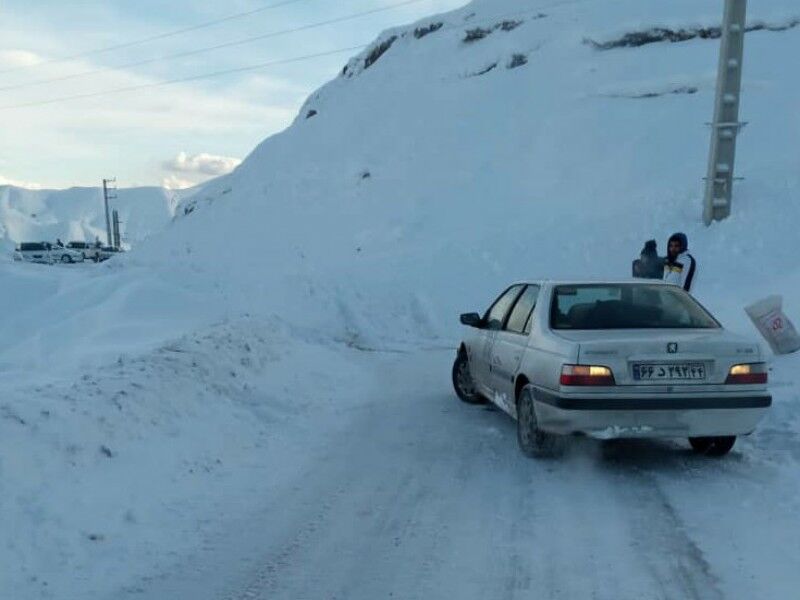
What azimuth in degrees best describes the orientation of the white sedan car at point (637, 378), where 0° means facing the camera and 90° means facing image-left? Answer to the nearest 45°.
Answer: approximately 135°

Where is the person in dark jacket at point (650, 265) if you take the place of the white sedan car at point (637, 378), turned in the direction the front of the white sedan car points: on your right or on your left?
on your right

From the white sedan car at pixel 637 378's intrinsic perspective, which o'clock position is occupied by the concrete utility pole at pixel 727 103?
The concrete utility pole is roughly at 2 o'clock from the white sedan car.

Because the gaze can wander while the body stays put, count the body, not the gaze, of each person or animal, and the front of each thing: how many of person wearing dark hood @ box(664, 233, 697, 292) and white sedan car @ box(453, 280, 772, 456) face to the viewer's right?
0

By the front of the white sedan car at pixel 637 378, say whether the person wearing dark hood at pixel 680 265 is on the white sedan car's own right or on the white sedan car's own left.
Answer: on the white sedan car's own right

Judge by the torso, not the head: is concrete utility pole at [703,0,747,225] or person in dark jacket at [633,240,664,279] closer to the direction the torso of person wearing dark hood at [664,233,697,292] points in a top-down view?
the person in dark jacket

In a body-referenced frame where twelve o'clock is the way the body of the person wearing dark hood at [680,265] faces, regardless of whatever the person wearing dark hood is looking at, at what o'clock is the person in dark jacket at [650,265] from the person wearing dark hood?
The person in dark jacket is roughly at 3 o'clock from the person wearing dark hood.

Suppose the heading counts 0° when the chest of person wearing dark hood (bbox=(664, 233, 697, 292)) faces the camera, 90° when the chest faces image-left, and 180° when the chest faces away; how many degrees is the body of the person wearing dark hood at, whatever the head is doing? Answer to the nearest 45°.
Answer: approximately 45°
